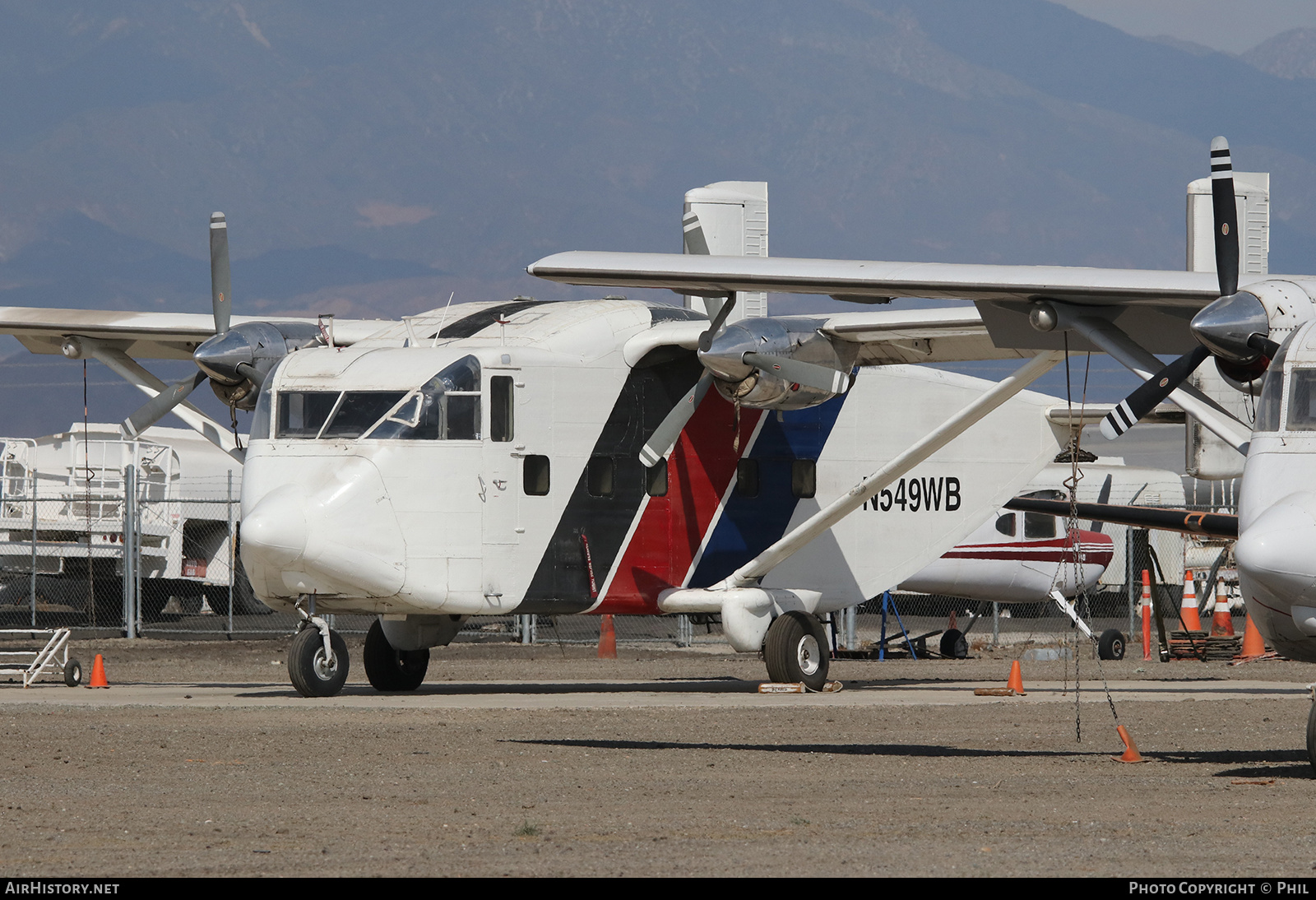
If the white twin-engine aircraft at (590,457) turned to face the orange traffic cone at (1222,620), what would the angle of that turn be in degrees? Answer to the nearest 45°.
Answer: approximately 180°

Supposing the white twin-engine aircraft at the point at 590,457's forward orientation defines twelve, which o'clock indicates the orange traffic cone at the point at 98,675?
The orange traffic cone is roughly at 2 o'clock from the white twin-engine aircraft.

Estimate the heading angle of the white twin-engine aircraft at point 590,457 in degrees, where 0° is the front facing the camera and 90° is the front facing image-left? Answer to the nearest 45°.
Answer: approximately 45°

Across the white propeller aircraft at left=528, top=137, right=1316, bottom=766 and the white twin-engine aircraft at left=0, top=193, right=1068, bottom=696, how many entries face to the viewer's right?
0

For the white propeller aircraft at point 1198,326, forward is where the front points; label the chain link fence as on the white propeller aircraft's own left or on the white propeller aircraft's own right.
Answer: on the white propeller aircraft's own right

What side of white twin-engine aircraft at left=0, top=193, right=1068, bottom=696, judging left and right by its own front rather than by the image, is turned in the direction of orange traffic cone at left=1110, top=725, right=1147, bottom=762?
left
